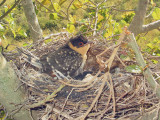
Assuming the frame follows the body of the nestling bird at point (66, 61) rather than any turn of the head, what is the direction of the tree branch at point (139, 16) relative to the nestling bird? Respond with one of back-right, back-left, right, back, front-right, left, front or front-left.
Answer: front

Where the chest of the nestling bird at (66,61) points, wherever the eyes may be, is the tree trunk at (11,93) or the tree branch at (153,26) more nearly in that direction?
the tree branch

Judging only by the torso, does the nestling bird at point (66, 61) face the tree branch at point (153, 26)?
yes

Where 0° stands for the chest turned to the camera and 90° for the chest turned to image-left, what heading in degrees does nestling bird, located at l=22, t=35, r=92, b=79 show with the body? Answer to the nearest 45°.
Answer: approximately 270°

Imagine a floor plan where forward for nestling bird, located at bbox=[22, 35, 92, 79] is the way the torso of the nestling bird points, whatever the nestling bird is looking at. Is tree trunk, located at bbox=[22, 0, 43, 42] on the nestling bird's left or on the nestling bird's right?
on the nestling bird's left
